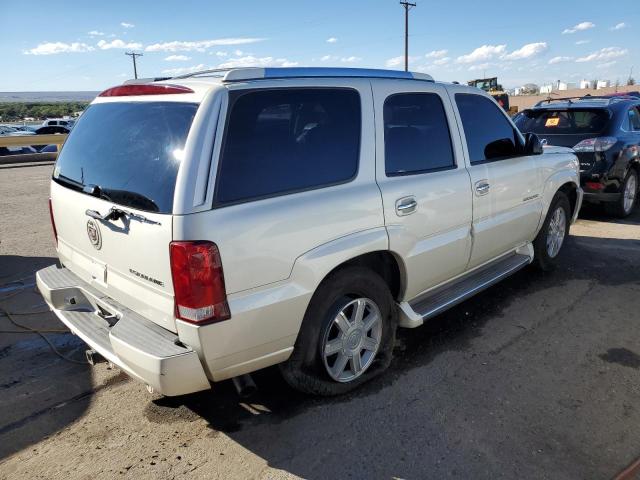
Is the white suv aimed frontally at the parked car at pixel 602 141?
yes

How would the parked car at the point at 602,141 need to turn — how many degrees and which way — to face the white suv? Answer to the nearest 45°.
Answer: approximately 135° to its right

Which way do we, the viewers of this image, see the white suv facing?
facing away from the viewer and to the right of the viewer

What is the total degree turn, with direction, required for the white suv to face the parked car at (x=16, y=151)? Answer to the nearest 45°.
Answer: approximately 90° to its left

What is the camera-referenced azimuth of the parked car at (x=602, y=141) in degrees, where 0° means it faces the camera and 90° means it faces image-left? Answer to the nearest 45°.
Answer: approximately 225°

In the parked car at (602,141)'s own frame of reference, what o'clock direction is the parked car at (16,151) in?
the parked car at (16,151) is roughly at 8 o'clock from the parked car at (602,141).
